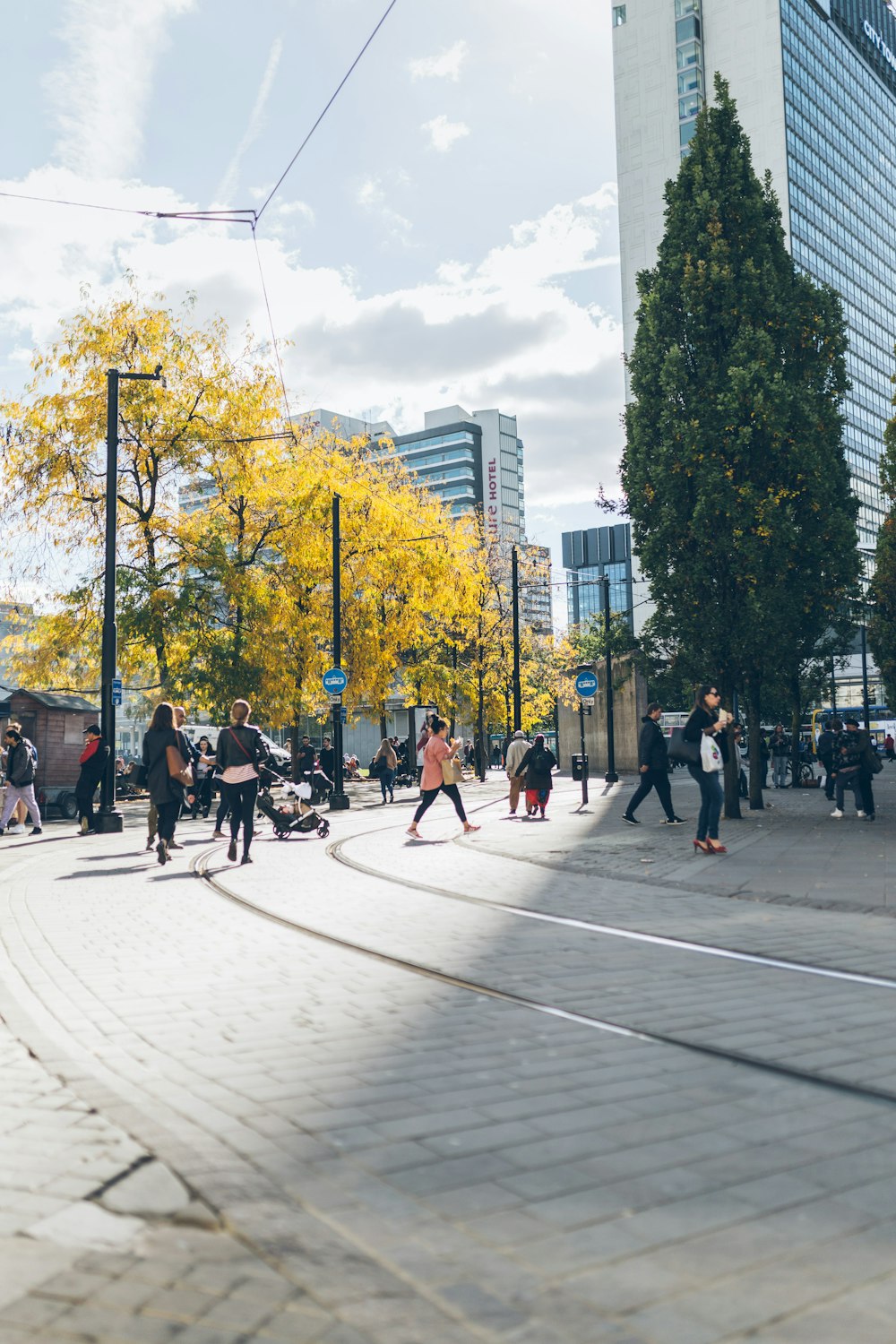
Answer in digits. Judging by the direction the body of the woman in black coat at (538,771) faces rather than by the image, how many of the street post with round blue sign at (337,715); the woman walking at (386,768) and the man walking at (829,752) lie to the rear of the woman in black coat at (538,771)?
0

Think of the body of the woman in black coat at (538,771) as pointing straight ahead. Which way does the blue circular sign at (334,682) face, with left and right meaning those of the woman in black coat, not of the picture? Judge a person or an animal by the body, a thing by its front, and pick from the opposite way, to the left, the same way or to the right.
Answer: the opposite way

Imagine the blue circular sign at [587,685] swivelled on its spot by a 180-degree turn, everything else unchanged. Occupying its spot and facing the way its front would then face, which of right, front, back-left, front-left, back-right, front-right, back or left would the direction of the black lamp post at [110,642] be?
back-left

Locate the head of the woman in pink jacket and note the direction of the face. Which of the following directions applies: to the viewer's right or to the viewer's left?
to the viewer's right

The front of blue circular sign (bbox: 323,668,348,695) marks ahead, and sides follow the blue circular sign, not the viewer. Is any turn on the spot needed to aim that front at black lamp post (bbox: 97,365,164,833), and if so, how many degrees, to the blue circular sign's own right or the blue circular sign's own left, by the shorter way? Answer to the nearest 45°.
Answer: approximately 45° to the blue circular sign's own right

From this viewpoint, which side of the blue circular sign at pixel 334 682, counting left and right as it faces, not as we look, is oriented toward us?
front

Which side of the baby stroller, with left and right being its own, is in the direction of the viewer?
right

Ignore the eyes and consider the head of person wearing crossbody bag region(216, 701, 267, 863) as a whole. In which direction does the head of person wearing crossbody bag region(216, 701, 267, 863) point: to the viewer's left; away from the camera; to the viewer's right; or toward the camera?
away from the camera

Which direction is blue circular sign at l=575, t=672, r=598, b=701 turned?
toward the camera

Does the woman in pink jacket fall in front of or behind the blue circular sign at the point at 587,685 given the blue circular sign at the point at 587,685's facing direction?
in front

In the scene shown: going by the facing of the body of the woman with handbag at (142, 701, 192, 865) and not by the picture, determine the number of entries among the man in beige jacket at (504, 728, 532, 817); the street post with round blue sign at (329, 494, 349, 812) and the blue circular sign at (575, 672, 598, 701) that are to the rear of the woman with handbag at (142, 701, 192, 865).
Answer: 0

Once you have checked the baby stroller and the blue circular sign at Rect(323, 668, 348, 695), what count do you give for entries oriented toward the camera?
1

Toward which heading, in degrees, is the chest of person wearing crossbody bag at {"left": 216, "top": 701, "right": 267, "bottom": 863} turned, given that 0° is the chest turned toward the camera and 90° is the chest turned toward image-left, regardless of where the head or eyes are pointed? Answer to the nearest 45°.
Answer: approximately 180°

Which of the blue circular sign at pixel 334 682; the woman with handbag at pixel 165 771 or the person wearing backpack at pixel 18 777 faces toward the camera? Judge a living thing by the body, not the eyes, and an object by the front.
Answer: the blue circular sign

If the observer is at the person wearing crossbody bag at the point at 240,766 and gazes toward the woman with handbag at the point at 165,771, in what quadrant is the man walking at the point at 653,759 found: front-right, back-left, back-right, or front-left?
back-right
